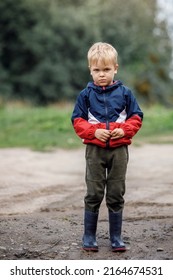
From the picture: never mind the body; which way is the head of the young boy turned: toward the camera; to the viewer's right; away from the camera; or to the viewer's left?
toward the camera

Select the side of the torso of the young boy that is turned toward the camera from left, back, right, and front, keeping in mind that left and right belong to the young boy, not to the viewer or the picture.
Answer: front
